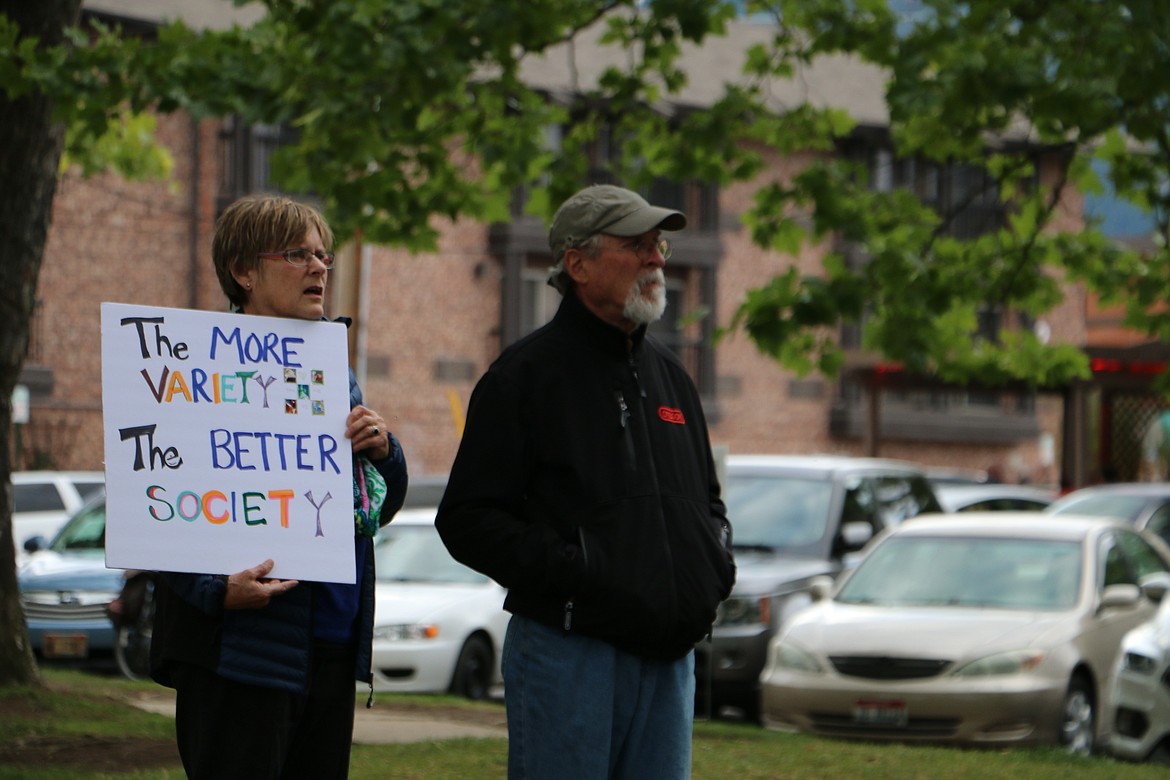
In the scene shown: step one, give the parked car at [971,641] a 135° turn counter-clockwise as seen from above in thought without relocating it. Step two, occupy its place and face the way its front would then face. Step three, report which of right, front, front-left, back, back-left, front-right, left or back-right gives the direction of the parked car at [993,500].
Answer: left

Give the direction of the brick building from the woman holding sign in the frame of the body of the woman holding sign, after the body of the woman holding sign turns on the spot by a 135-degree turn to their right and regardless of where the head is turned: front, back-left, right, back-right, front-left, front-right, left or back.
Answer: right

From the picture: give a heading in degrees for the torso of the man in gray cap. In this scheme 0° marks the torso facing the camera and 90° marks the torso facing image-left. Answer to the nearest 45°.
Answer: approximately 315°

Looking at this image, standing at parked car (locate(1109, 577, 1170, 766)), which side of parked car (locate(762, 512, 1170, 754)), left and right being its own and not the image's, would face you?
left

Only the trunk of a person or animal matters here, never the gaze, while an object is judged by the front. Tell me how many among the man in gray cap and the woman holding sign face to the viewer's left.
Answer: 0

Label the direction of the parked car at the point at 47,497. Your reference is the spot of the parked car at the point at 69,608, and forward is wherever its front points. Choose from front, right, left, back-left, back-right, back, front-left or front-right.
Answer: back-right

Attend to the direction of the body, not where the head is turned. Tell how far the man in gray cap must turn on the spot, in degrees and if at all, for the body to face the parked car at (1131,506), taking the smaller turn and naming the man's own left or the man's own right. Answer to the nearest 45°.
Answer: approximately 135° to the man's own left

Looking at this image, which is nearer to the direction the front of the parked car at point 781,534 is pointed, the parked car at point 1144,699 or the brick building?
the parked car
